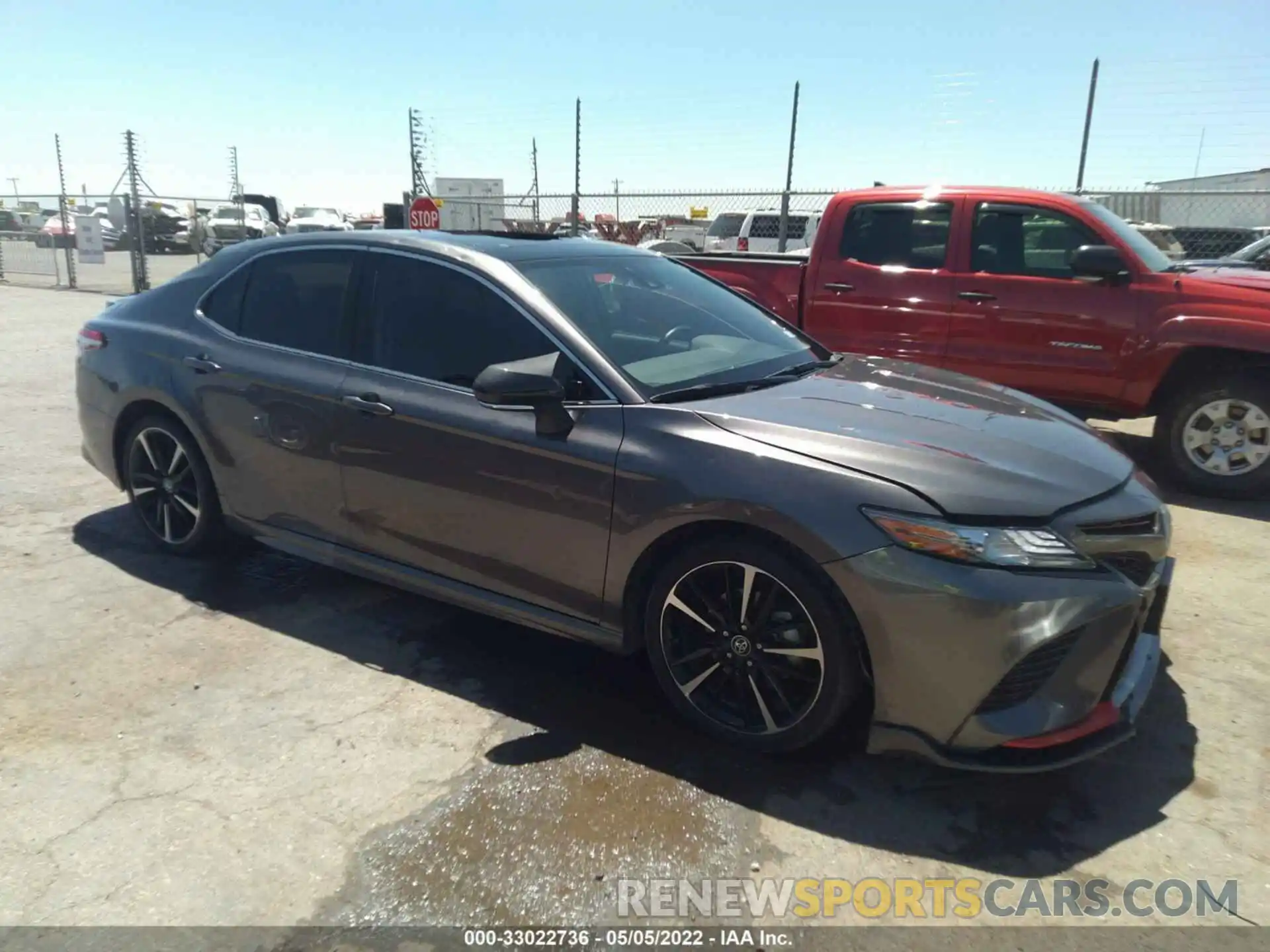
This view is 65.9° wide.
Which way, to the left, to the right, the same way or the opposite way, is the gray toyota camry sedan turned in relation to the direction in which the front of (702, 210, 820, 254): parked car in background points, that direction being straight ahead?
to the right

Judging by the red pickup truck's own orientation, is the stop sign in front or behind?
behind

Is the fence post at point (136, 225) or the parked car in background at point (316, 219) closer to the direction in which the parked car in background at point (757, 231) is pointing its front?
the parked car in background

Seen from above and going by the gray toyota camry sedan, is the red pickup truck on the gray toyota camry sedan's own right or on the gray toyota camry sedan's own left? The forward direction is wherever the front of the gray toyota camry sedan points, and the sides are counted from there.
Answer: on the gray toyota camry sedan's own left

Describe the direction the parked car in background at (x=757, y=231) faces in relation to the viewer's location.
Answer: facing away from the viewer and to the right of the viewer

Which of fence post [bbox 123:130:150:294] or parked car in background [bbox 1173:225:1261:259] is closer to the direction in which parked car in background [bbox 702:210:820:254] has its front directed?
the parked car in background

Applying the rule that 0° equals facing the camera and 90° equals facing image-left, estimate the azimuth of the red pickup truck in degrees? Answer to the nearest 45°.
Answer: approximately 270°

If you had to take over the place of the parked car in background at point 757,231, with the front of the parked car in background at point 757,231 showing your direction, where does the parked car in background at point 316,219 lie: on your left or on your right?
on your left

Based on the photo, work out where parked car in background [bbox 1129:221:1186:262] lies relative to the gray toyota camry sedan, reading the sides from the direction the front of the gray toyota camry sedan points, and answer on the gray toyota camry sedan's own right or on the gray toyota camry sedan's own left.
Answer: on the gray toyota camry sedan's own left
